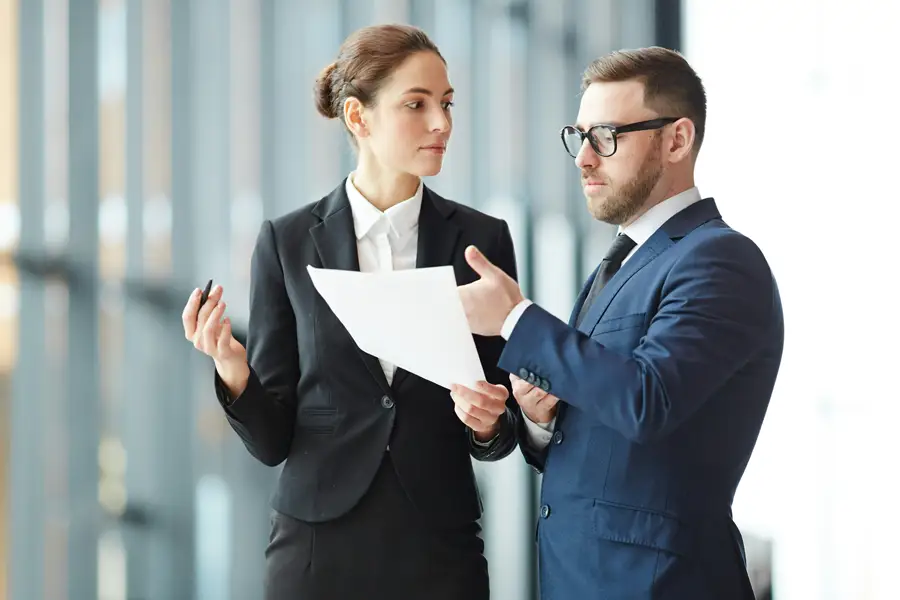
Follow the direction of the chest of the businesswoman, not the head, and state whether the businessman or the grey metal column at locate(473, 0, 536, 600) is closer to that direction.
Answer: the businessman

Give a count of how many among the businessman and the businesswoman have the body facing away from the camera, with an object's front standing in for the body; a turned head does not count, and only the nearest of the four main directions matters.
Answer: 0

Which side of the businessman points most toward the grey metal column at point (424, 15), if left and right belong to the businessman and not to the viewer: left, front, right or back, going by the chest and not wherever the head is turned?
right

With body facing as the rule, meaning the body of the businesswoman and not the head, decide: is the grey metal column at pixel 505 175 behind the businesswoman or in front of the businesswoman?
behind

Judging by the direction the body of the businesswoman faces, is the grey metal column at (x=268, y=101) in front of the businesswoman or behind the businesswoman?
behind

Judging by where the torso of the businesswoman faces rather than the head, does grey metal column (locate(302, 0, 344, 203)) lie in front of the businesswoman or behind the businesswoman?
behind

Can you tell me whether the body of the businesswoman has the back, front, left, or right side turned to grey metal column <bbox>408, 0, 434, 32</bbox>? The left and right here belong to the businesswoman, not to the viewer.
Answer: back

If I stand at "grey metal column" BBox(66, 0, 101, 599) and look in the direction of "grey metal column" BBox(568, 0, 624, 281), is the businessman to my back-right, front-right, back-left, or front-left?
front-right

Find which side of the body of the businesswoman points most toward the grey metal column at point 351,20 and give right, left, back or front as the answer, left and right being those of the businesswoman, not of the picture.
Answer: back

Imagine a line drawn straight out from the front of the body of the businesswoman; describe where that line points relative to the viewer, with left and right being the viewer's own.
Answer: facing the viewer

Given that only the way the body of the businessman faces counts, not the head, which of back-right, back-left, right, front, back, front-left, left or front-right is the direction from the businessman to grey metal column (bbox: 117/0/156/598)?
right

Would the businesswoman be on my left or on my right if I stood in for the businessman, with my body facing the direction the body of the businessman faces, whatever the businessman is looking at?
on my right

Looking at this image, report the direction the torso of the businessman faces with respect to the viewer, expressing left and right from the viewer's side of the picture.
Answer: facing the viewer and to the left of the viewer

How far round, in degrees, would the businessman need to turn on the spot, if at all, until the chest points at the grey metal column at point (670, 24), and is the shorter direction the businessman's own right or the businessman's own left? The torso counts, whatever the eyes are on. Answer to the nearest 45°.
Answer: approximately 135° to the businessman's own right
